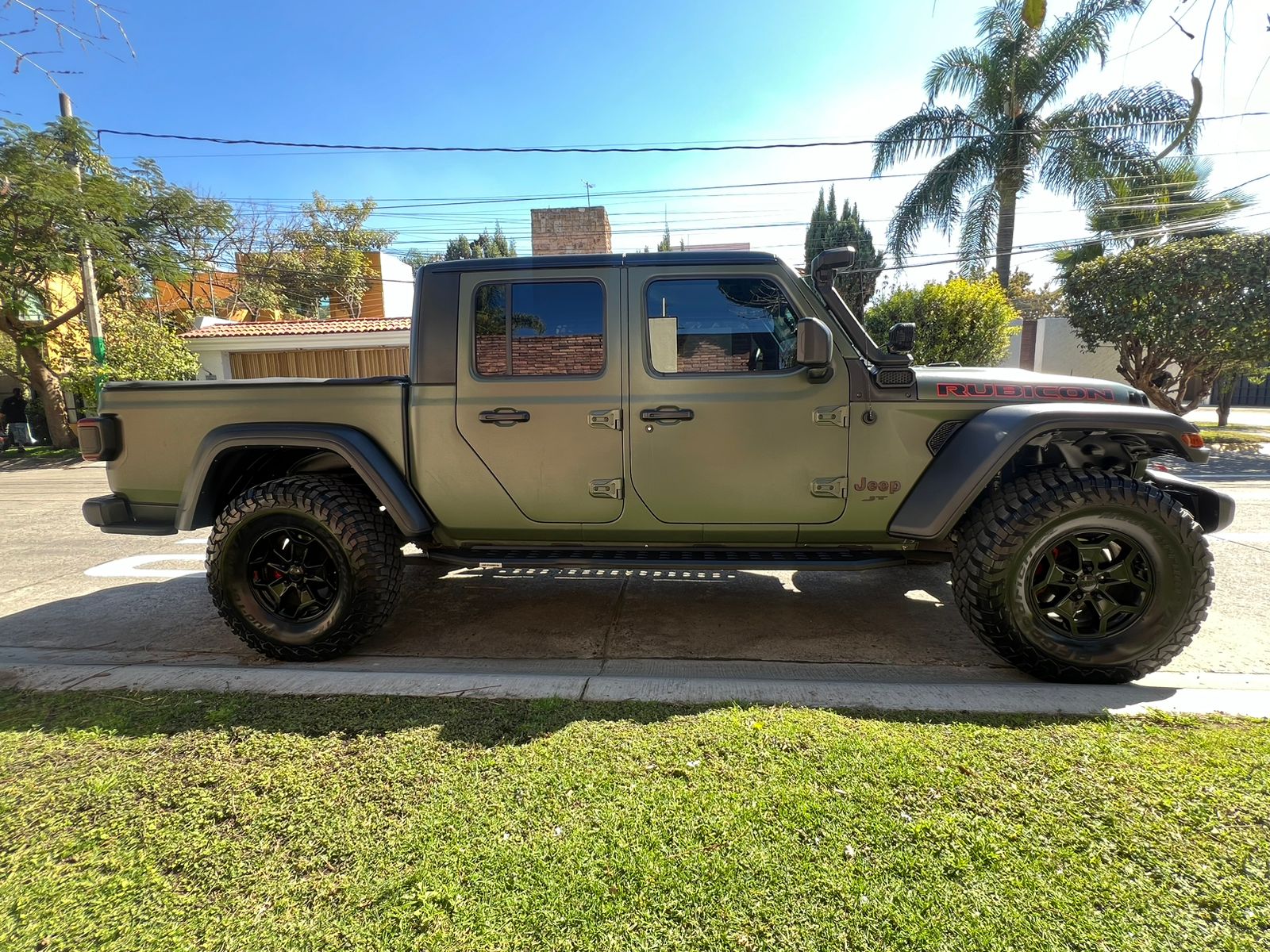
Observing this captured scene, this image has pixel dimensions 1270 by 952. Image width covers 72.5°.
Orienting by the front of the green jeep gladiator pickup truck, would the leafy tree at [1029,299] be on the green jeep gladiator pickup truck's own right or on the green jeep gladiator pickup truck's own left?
on the green jeep gladiator pickup truck's own left

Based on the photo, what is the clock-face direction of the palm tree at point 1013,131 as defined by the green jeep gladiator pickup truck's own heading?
The palm tree is roughly at 10 o'clock from the green jeep gladiator pickup truck.

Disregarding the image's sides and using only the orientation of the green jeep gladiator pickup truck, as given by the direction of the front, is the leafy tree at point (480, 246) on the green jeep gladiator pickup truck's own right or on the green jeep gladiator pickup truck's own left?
on the green jeep gladiator pickup truck's own left

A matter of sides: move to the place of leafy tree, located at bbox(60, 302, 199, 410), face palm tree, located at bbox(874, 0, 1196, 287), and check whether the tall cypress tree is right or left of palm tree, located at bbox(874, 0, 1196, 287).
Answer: left

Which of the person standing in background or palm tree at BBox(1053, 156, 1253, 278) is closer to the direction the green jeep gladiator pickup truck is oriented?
the palm tree

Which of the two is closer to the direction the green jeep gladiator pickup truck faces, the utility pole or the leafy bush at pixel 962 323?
the leafy bush

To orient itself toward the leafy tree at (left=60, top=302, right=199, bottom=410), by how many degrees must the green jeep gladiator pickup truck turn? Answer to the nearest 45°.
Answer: approximately 135° to its left

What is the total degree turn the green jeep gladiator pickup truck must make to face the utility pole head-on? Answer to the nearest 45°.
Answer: approximately 135° to its left

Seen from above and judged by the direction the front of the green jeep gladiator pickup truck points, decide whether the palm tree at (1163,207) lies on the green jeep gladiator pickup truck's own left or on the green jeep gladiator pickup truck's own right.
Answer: on the green jeep gladiator pickup truck's own left

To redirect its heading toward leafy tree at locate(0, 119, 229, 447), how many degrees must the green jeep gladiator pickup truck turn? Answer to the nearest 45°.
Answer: approximately 135° to its left

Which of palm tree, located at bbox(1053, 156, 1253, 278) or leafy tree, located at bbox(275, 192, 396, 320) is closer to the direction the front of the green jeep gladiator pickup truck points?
the palm tree

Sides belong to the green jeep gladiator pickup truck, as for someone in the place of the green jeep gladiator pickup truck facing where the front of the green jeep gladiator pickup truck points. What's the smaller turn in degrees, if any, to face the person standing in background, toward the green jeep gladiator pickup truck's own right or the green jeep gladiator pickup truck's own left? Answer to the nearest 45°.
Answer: approximately 135° to the green jeep gladiator pickup truck's own left

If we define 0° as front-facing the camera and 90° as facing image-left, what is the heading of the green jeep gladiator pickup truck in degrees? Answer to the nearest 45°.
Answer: approximately 270°
